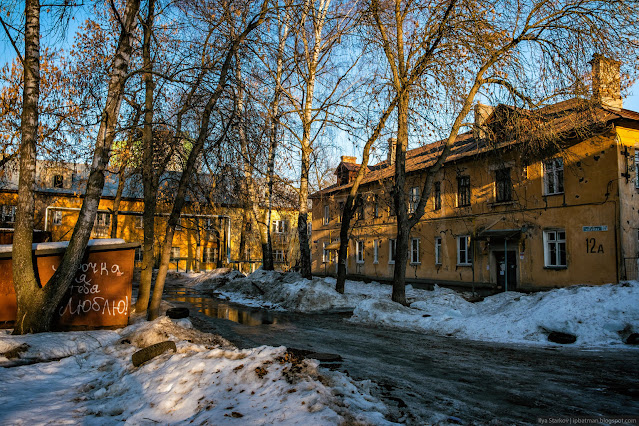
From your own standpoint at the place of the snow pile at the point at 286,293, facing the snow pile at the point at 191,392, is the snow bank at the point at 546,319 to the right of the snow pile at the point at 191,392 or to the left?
left

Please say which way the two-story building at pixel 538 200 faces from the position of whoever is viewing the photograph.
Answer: facing the viewer and to the left of the viewer

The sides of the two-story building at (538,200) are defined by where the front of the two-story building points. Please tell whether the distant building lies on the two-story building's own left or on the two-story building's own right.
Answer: on the two-story building's own right

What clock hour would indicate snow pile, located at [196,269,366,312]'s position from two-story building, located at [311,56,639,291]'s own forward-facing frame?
The snow pile is roughly at 1 o'clock from the two-story building.

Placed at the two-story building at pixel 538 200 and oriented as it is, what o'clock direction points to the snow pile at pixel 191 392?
The snow pile is roughly at 11 o'clock from the two-story building.

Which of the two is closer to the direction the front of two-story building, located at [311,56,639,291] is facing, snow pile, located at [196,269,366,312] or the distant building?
the snow pile

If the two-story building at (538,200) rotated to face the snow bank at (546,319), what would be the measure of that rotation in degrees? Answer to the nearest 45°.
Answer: approximately 45° to its left
